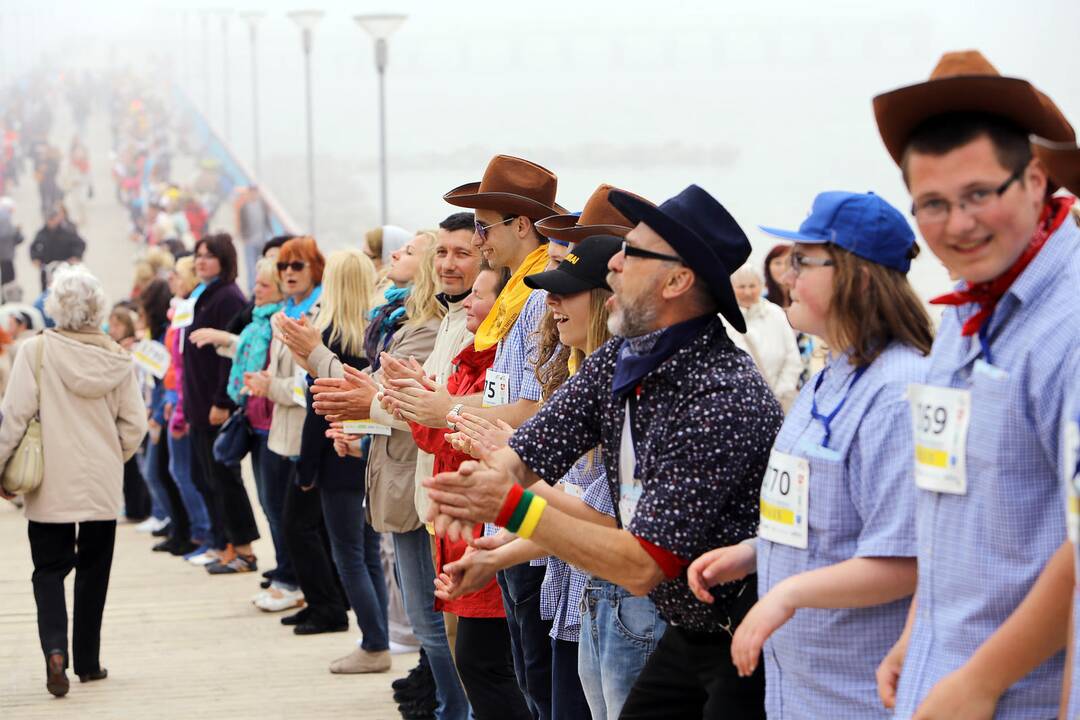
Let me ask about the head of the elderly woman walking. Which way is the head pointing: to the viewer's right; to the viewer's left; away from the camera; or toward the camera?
away from the camera

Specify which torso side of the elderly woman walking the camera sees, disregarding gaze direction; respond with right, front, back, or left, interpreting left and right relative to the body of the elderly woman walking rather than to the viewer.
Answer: back
